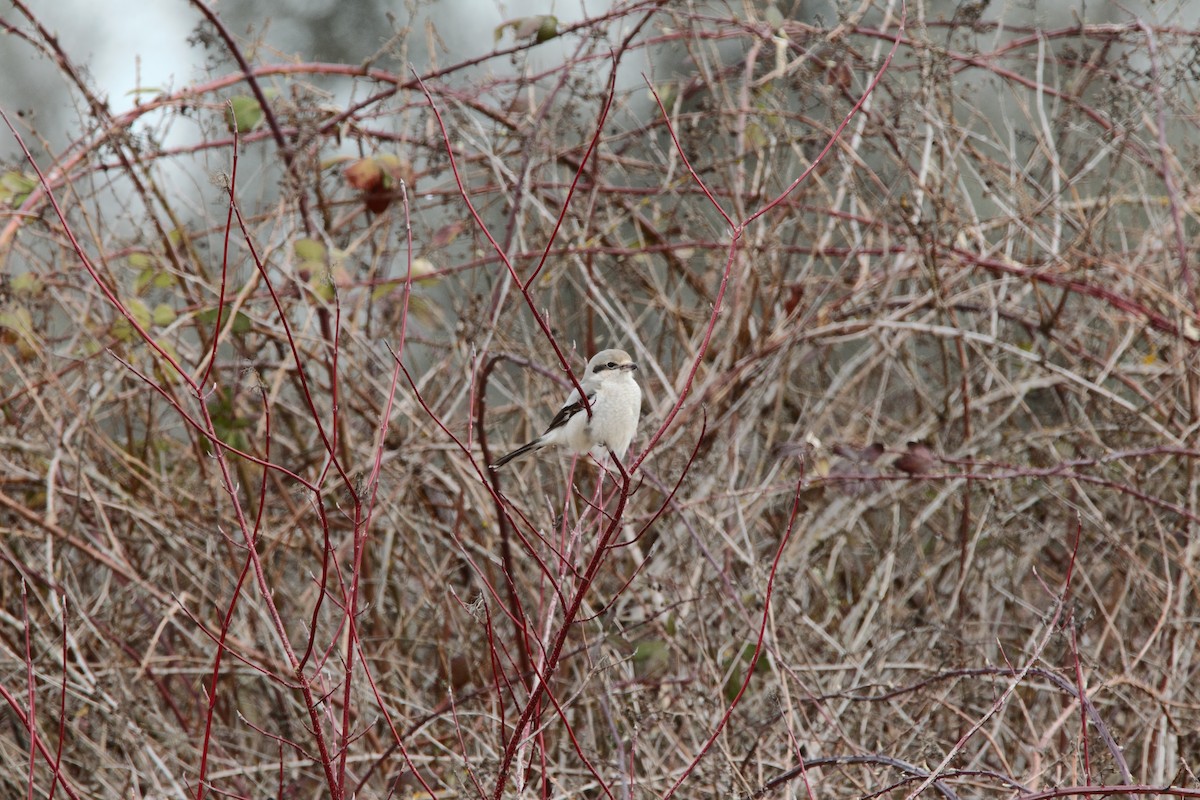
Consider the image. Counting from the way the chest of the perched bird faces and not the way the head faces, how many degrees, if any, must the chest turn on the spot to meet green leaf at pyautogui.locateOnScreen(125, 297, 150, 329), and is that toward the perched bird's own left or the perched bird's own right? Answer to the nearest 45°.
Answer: approximately 135° to the perched bird's own right

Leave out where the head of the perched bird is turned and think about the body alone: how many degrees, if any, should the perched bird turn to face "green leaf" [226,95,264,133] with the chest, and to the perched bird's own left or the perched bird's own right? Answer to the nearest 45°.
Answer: approximately 135° to the perched bird's own right

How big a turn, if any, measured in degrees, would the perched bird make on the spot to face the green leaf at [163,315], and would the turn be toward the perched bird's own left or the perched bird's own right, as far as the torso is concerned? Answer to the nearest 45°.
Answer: approximately 135° to the perched bird's own right

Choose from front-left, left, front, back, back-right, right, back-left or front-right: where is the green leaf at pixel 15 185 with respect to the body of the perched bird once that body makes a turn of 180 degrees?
front-left

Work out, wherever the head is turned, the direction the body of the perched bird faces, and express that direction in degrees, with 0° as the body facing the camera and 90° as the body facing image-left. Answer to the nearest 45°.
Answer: approximately 315°

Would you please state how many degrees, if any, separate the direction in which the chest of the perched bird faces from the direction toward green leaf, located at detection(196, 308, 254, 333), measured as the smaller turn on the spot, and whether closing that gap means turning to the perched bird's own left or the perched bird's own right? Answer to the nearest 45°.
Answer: approximately 135° to the perched bird's own right
